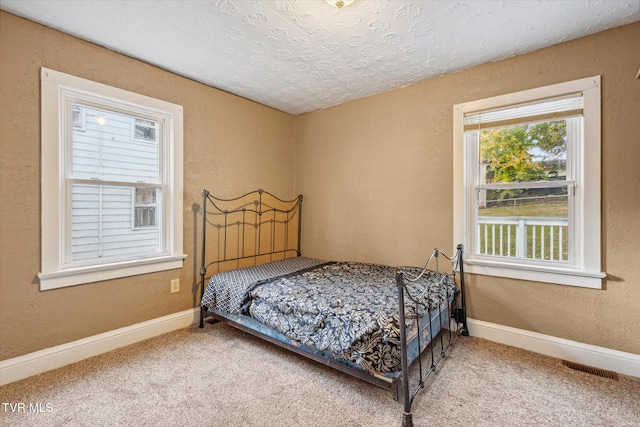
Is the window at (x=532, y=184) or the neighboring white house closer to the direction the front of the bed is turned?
the window

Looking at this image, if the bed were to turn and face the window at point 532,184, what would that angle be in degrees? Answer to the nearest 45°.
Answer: approximately 45° to its left

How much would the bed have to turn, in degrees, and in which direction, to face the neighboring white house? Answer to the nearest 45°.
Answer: approximately 135° to its right

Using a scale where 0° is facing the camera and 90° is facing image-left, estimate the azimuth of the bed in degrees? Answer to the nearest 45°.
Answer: approximately 315°
